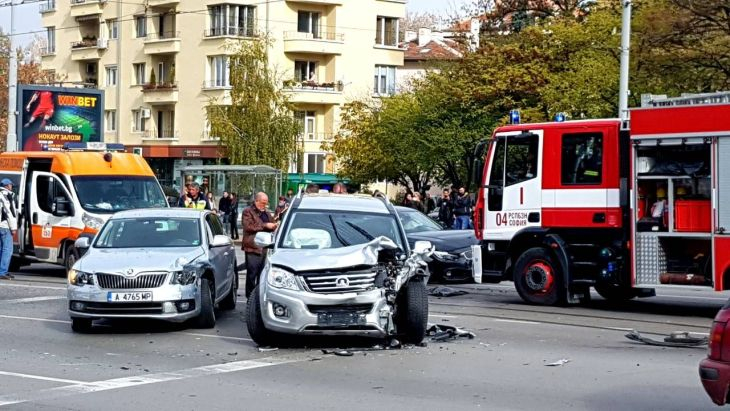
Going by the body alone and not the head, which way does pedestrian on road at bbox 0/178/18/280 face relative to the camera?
to the viewer's right

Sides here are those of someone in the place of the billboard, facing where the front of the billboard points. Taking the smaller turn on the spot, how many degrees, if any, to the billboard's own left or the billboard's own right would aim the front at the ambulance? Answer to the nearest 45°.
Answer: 0° — it already faces it

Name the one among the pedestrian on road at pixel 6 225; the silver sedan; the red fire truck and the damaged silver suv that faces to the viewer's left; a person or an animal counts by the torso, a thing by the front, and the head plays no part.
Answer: the red fire truck

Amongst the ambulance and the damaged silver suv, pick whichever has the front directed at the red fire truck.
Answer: the ambulance

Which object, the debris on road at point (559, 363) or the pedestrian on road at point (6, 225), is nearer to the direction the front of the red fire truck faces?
the pedestrian on road

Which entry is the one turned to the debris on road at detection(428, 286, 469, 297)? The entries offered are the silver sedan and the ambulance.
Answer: the ambulance

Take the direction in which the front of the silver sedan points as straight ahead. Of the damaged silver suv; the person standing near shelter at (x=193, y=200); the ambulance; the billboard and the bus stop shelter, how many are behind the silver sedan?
4

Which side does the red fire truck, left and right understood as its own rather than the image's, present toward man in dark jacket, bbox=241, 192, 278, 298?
front

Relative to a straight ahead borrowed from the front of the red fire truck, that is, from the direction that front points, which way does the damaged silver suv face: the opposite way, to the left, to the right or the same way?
to the left

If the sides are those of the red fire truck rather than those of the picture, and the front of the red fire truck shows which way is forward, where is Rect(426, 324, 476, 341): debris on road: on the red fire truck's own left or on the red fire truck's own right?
on the red fire truck's own left

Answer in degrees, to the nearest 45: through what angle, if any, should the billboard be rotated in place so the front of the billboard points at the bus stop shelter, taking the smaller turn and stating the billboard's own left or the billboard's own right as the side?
approximately 135° to the billboard's own left

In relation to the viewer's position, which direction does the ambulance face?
facing the viewer and to the right of the viewer

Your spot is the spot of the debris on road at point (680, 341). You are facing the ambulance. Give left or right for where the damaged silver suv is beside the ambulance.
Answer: left
